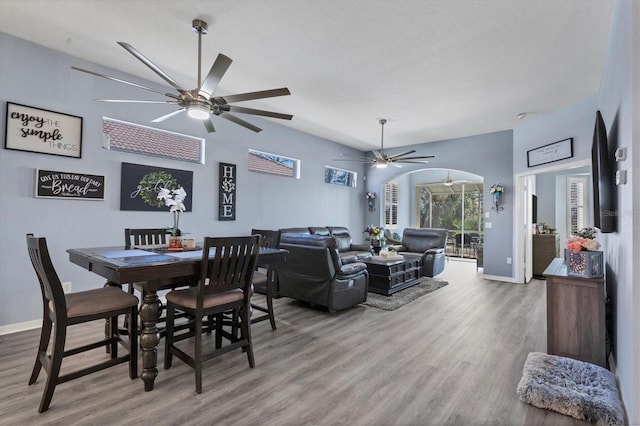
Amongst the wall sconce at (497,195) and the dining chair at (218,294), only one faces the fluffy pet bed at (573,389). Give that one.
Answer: the wall sconce

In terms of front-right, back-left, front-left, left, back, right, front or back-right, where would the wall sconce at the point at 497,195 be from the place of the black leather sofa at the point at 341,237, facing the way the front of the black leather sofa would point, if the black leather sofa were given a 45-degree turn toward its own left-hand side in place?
front

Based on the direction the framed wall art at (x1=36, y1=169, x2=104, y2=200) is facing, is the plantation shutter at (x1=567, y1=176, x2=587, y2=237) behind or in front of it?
in front

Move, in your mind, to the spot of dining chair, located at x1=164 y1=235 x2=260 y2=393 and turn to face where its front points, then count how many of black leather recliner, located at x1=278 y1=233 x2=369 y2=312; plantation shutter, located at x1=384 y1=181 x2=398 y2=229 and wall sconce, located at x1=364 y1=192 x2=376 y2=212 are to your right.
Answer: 3

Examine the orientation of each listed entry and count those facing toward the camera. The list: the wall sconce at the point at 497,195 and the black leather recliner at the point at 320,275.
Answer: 1

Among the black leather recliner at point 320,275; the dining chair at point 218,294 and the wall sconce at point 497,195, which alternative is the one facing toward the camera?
the wall sconce

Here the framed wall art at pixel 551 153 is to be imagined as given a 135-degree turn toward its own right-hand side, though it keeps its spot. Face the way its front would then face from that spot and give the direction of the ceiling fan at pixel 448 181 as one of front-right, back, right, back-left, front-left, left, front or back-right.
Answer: front-left

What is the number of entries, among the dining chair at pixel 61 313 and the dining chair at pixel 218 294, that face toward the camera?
0

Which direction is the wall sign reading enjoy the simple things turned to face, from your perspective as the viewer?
facing the viewer and to the right of the viewer

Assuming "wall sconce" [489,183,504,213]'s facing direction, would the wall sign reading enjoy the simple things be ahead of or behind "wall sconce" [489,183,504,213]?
ahead

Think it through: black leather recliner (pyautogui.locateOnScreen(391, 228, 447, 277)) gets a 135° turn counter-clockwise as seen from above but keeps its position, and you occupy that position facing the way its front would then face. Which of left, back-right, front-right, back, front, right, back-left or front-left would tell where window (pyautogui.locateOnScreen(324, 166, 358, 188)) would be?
back

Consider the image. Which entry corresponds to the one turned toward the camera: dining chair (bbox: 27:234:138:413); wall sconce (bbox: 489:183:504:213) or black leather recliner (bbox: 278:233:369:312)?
the wall sconce

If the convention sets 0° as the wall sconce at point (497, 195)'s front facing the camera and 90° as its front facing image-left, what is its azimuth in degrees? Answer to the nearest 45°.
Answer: approximately 0°

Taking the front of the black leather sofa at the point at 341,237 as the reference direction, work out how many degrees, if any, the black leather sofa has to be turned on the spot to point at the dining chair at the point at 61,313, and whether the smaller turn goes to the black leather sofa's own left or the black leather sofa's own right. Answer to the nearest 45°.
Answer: approximately 90° to the black leather sofa's own right

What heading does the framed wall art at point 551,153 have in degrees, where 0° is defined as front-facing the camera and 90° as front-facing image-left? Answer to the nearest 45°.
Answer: approximately 45°

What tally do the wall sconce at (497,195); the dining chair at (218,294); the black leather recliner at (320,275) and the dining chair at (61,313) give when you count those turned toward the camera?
1
